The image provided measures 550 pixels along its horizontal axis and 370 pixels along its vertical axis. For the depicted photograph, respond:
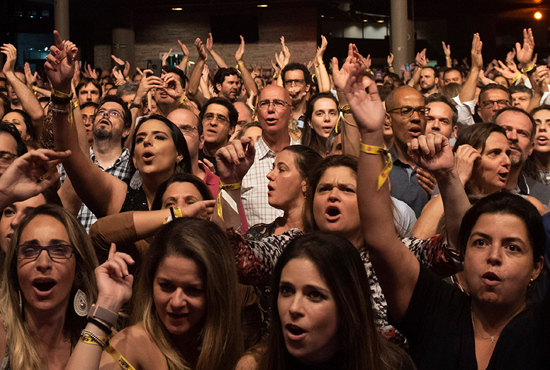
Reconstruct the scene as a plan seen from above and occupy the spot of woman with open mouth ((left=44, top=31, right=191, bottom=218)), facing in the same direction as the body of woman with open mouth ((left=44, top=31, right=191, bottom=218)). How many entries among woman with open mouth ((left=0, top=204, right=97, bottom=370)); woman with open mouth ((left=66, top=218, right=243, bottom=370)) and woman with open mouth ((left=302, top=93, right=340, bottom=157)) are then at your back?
1

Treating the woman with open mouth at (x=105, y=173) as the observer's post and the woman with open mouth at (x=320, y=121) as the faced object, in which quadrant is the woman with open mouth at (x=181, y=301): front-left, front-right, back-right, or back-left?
back-right

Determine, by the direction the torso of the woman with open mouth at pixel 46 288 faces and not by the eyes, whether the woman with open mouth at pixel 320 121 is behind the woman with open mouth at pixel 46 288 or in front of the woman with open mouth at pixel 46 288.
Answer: behind

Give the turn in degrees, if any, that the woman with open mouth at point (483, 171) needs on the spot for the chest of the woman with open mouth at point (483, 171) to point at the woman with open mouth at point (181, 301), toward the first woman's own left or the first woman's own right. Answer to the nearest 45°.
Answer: approximately 90° to the first woman's own right

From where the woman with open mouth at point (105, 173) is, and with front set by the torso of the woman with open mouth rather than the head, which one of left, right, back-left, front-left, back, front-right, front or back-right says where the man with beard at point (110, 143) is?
back-right

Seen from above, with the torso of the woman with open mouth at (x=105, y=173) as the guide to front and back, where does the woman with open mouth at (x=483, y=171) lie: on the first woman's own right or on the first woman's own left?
on the first woman's own left

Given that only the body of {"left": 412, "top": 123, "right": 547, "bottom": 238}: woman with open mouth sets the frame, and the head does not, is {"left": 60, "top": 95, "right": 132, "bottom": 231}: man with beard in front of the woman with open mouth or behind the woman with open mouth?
behind

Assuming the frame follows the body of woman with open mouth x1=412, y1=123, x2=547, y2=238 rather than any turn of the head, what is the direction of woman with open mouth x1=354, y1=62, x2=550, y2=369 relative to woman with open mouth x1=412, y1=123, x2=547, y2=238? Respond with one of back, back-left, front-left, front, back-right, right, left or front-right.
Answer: front-right

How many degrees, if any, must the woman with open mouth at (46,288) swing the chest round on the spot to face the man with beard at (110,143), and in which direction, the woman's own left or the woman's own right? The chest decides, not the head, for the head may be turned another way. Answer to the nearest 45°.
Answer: approximately 180°

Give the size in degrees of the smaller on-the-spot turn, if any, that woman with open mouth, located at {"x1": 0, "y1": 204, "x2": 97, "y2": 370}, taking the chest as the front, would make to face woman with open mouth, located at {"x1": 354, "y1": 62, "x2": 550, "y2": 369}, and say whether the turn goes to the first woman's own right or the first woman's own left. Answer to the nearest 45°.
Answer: approximately 45° to the first woman's own left
